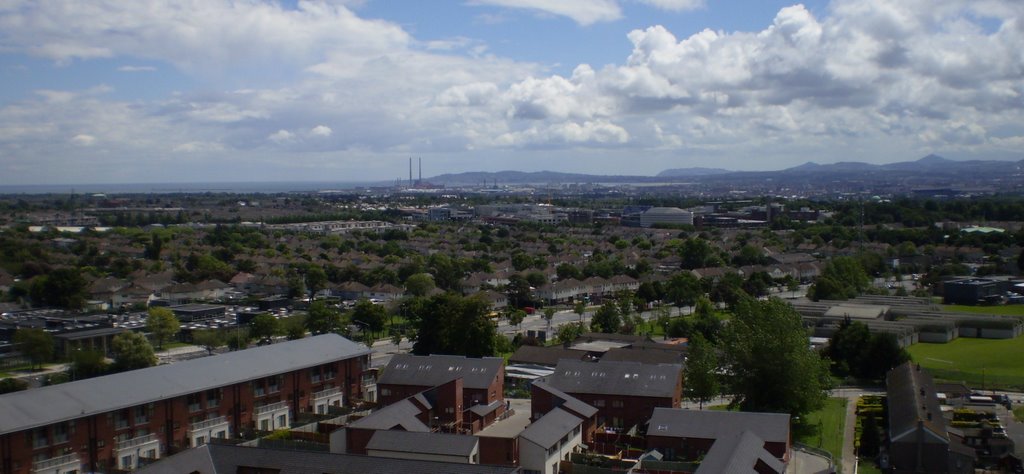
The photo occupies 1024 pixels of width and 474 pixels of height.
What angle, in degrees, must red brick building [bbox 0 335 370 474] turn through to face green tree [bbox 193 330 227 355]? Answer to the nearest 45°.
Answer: approximately 135° to its left

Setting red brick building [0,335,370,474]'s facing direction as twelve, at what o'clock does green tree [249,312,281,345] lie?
The green tree is roughly at 8 o'clock from the red brick building.

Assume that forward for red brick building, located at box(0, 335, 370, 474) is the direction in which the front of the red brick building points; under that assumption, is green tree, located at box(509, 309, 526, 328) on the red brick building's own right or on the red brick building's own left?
on the red brick building's own left

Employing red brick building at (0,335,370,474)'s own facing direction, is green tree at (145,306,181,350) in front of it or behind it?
behind

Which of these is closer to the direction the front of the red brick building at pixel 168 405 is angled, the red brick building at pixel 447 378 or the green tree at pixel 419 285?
the red brick building

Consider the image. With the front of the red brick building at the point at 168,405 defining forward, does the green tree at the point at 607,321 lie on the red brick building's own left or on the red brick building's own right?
on the red brick building's own left

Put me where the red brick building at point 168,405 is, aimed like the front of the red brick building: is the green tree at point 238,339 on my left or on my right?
on my left

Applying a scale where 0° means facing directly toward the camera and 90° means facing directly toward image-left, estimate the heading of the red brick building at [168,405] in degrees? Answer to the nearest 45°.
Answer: approximately 315°

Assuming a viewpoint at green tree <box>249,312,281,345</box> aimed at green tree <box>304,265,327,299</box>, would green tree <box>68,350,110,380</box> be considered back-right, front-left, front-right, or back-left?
back-left

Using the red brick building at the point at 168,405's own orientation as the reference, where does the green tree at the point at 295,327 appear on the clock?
The green tree is roughly at 8 o'clock from the red brick building.

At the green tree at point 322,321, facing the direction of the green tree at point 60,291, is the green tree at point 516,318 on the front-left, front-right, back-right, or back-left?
back-right

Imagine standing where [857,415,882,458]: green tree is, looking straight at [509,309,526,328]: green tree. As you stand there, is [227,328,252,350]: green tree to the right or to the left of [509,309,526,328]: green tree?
left
